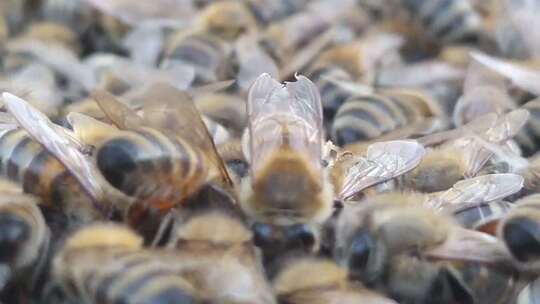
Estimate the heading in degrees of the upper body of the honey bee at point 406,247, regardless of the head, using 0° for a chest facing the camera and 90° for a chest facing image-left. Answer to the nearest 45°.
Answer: approximately 45°

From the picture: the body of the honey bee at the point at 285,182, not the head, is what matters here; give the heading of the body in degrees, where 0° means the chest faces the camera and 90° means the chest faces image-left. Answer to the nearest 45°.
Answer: approximately 0°

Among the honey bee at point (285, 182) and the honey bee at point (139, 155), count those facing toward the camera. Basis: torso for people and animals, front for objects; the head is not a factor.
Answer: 1

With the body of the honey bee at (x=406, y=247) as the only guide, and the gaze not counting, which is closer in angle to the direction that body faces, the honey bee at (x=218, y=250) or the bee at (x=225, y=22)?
the honey bee

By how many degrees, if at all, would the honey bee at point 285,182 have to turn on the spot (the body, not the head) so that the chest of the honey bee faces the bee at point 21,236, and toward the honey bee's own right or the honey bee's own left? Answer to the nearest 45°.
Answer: approximately 90° to the honey bee's own right

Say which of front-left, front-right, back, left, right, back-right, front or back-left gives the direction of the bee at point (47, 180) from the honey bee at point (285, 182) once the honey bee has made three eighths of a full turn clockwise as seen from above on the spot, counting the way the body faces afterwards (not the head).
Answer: front-left

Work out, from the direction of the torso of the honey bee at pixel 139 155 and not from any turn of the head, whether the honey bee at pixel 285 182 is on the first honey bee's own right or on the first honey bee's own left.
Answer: on the first honey bee's own right

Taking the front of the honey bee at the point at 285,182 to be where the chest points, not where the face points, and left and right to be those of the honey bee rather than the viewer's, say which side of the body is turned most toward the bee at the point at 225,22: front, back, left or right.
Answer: back

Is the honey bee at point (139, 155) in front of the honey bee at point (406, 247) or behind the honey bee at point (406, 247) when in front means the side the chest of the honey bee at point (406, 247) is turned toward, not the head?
in front

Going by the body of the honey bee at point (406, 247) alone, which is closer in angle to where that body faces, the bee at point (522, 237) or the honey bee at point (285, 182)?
the honey bee

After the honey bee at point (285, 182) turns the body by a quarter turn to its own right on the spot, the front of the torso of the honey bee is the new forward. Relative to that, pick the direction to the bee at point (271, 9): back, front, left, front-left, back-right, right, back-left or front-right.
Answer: right
